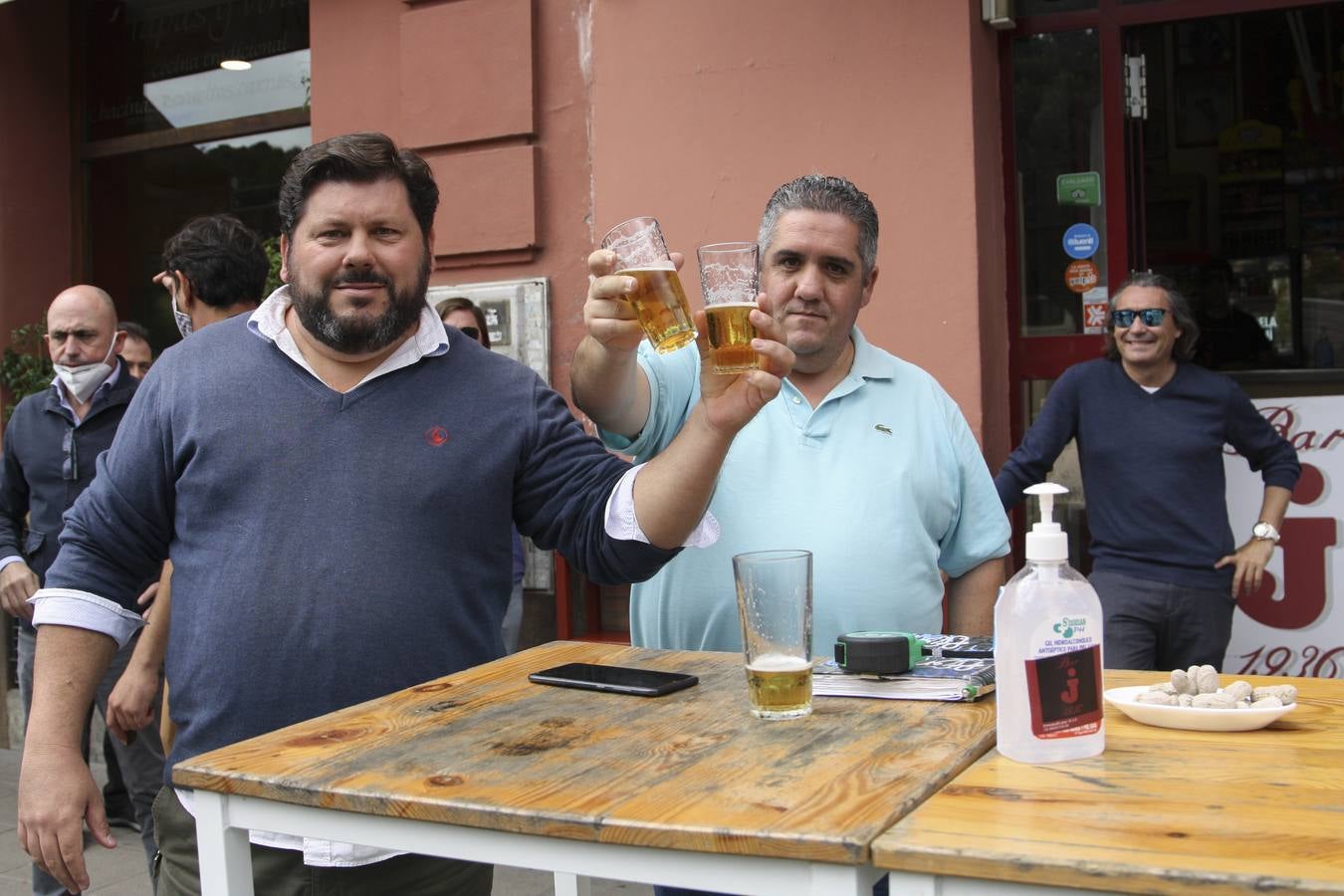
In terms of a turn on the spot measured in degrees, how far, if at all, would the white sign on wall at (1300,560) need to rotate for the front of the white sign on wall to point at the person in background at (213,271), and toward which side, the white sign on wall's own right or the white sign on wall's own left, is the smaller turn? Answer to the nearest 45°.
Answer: approximately 45° to the white sign on wall's own right

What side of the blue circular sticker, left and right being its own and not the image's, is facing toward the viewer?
front

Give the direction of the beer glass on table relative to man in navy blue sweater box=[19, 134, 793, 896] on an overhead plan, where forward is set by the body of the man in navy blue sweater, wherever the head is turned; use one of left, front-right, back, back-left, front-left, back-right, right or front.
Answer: front-left

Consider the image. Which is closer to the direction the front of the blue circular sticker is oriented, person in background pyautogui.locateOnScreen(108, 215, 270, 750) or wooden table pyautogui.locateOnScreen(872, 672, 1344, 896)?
the wooden table

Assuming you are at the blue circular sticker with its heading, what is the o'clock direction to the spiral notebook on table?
The spiral notebook on table is roughly at 12 o'clock from the blue circular sticker.

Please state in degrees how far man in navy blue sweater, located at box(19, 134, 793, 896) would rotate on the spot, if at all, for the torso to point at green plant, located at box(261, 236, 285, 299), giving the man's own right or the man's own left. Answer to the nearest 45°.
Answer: approximately 180°

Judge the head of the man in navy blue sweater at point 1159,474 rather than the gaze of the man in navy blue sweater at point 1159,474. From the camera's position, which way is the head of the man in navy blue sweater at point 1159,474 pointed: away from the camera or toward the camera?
toward the camera

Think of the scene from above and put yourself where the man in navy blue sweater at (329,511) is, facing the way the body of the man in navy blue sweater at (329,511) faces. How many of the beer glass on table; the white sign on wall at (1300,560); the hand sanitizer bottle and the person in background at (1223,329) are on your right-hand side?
0

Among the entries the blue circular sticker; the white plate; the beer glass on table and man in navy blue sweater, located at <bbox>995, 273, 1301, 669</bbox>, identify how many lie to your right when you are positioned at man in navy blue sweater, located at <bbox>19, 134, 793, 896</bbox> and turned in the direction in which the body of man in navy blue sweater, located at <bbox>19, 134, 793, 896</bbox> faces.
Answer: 0

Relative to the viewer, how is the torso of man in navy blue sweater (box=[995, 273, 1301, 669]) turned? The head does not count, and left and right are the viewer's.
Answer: facing the viewer

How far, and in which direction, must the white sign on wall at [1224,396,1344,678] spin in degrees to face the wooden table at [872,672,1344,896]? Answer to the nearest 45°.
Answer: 0° — it already faces it

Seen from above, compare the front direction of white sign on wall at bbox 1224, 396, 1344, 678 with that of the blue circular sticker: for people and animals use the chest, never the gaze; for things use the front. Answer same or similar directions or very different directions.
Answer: same or similar directions

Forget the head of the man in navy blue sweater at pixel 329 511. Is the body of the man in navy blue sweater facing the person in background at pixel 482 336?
no

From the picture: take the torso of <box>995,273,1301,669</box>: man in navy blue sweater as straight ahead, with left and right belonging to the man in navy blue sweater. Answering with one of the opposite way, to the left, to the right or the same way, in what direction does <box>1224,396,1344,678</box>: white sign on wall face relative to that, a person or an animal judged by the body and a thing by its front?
the same way

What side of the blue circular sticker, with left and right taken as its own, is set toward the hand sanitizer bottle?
front

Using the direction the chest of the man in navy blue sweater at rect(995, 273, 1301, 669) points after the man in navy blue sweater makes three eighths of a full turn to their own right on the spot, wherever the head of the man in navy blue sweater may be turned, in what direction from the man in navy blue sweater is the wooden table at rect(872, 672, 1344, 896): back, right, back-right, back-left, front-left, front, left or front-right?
back-left

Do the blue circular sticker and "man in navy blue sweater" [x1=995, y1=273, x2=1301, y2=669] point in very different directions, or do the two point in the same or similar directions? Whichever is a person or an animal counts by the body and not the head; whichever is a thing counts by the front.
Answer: same or similar directions

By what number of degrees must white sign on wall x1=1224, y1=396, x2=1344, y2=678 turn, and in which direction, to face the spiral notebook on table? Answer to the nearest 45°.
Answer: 0° — it already faces it

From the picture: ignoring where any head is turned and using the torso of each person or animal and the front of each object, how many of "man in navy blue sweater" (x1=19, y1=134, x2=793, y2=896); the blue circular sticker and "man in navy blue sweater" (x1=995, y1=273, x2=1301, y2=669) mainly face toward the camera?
3

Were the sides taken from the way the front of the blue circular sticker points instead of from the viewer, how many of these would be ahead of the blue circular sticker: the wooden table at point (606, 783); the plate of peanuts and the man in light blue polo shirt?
3

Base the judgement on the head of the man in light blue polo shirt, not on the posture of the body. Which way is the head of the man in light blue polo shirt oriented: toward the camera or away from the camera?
toward the camera

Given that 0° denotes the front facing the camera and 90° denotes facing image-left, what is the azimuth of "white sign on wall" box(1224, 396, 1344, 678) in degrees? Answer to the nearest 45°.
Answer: approximately 0°

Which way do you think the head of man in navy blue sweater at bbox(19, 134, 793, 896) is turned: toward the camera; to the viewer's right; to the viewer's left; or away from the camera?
toward the camera
